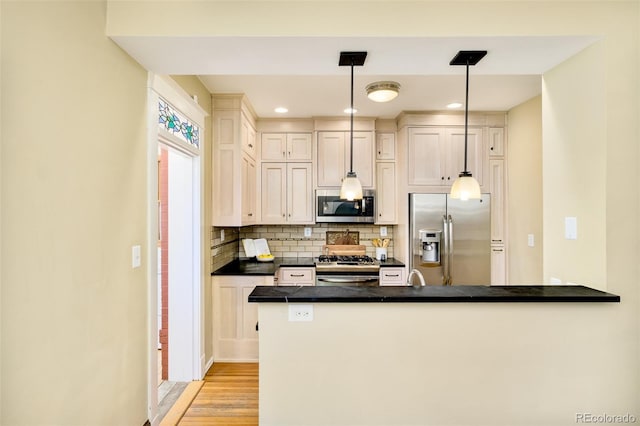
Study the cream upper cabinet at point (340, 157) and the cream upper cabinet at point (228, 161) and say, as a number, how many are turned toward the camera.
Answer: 1

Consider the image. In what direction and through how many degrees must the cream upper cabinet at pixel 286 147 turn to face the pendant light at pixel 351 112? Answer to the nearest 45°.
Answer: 0° — it already faces it

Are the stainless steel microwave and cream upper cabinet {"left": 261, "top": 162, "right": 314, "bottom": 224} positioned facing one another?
no

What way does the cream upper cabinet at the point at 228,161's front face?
to the viewer's right

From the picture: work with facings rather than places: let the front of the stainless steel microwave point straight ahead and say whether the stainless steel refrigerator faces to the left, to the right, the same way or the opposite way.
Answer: the same way

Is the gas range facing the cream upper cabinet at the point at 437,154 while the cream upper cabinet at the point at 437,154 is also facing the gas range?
no

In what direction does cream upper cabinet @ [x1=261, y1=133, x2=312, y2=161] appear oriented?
toward the camera

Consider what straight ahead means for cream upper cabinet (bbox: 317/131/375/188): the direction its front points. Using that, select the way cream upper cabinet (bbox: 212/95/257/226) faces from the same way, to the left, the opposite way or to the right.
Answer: to the left

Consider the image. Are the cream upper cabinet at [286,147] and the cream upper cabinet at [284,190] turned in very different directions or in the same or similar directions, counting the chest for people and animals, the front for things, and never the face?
same or similar directions

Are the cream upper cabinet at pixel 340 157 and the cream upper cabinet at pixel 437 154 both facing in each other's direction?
no

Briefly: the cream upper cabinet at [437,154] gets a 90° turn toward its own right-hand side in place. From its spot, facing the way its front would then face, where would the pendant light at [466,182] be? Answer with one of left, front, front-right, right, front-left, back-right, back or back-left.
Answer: left

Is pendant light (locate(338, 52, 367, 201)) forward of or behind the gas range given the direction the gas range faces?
forward

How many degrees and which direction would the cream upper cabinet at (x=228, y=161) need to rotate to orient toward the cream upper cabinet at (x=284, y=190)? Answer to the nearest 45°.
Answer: approximately 45° to its left

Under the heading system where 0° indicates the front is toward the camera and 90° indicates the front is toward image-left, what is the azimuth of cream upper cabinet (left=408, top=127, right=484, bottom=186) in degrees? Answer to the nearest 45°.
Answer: approximately 0°

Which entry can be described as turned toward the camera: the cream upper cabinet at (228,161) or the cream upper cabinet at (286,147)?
the cream upper cabinet at (286,147)

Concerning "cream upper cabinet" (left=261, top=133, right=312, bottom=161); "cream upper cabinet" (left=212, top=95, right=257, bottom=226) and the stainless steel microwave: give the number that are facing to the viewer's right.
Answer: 1

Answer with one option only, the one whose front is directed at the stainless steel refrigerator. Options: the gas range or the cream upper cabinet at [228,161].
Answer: the cream upper cabinet

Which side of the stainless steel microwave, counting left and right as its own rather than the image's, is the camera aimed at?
front
